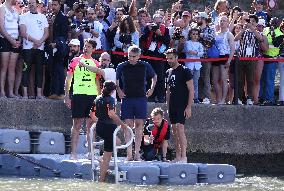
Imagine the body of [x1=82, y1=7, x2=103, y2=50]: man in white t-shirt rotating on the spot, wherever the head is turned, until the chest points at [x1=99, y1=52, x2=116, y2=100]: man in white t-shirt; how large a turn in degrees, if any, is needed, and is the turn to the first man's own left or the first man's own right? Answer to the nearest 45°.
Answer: approximately 45° to the first man's own left

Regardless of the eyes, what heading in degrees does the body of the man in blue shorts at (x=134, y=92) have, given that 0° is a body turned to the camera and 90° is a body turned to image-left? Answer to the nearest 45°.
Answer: approximately 0°

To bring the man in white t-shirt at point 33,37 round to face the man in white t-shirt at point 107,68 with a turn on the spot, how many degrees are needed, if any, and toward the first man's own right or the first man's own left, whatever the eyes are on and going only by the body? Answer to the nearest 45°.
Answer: approximately 45° to the first man's own left

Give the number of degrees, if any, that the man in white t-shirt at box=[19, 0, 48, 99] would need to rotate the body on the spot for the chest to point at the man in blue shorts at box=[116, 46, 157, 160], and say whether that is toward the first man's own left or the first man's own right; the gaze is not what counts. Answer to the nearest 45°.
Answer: approximately 45° to the first man's own left

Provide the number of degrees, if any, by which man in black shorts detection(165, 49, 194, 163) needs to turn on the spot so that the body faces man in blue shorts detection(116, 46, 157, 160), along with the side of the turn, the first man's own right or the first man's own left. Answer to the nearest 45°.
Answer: approximately 45° to the first man's own right

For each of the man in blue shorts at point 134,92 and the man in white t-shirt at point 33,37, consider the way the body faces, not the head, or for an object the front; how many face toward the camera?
2

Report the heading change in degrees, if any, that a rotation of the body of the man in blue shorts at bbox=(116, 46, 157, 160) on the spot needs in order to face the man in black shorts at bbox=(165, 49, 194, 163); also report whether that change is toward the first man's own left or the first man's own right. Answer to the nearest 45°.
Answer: approximately 90° to the first man's own left

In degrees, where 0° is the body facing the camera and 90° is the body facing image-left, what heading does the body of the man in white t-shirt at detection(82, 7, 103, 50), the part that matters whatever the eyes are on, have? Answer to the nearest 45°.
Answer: approximately 45°
